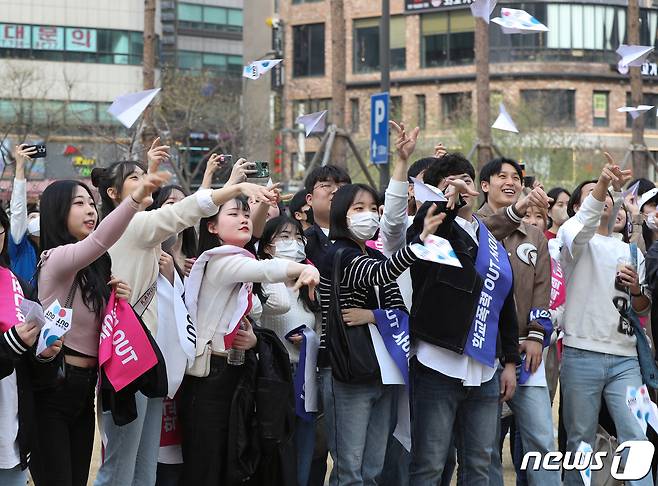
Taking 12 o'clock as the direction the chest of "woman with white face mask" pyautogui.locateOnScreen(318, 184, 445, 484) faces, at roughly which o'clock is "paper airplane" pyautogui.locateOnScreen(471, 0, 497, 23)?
The paper airplane is roughly at 8 o'clock from the woman with white face mask.

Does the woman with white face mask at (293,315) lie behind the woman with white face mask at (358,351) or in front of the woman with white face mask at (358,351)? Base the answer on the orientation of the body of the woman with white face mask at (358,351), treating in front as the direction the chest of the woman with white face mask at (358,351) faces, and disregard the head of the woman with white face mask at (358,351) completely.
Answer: behind

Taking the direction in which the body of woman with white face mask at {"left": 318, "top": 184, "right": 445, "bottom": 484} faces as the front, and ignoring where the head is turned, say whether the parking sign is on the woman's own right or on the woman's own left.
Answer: on the woman's own left

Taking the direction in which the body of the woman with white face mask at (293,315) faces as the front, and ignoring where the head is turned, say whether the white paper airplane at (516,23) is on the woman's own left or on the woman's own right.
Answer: on the woman's own left

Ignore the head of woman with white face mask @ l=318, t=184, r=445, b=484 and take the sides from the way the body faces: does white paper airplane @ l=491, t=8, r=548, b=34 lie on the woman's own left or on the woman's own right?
on the woman's own left

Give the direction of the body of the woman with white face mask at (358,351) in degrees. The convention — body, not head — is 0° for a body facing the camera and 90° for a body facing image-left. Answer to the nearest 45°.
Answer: approximately 315°
